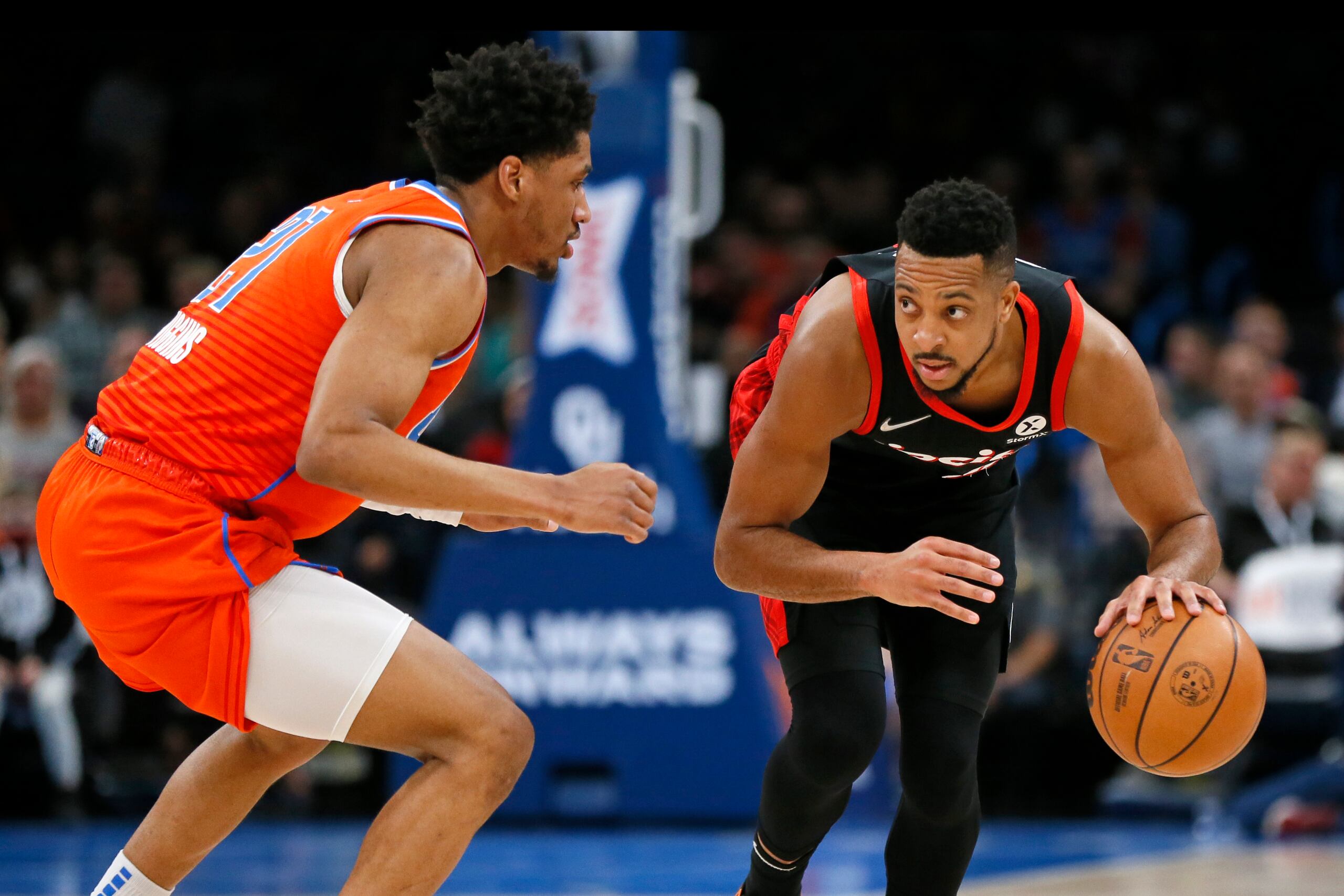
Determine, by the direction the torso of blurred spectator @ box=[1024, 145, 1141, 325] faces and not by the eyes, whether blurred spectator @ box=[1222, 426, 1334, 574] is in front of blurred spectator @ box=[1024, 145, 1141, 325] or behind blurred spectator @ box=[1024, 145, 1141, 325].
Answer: in front

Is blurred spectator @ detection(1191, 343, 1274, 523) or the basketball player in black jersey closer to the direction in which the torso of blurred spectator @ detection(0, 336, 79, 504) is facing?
the basketball player in black jersey

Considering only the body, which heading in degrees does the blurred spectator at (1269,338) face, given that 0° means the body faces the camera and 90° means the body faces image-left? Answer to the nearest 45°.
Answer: approximately 0°

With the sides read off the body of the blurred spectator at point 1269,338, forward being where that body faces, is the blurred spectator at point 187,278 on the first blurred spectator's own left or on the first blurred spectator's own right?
on the first blurred spectator's own right

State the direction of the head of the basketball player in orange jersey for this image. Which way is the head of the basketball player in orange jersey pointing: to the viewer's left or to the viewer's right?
to the viewer's right

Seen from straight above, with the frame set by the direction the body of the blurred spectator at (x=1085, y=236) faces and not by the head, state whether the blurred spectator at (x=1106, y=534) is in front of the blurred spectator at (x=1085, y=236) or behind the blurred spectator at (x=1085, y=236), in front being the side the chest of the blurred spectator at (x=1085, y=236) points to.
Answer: in front

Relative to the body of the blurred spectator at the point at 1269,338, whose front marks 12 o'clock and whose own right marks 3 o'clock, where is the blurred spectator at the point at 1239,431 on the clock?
the blurred spectator at the point at 1239,431 is roughly at 12 o'clock from the blurred spectator at the point at 1269,338.

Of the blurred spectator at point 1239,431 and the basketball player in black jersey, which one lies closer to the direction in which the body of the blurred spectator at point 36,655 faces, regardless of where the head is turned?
the basketball player in black jersey

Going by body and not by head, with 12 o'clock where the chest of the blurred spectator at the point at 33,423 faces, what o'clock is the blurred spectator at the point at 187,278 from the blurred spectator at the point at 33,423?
the blurred spectator at the point at 187,278 is roughly at 7 o'clock from the blurred spectator at the point at 33,423.

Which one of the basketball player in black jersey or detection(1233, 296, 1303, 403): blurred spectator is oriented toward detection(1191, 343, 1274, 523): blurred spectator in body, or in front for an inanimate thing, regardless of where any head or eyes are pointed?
detection(1233, 296, 1303, 403): blurred spectator

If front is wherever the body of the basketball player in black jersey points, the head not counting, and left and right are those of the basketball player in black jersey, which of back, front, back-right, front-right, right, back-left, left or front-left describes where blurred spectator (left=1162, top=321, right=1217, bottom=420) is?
back

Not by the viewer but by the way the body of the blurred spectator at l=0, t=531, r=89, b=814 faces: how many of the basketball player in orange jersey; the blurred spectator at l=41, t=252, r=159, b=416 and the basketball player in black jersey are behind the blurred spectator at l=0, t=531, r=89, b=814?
1
